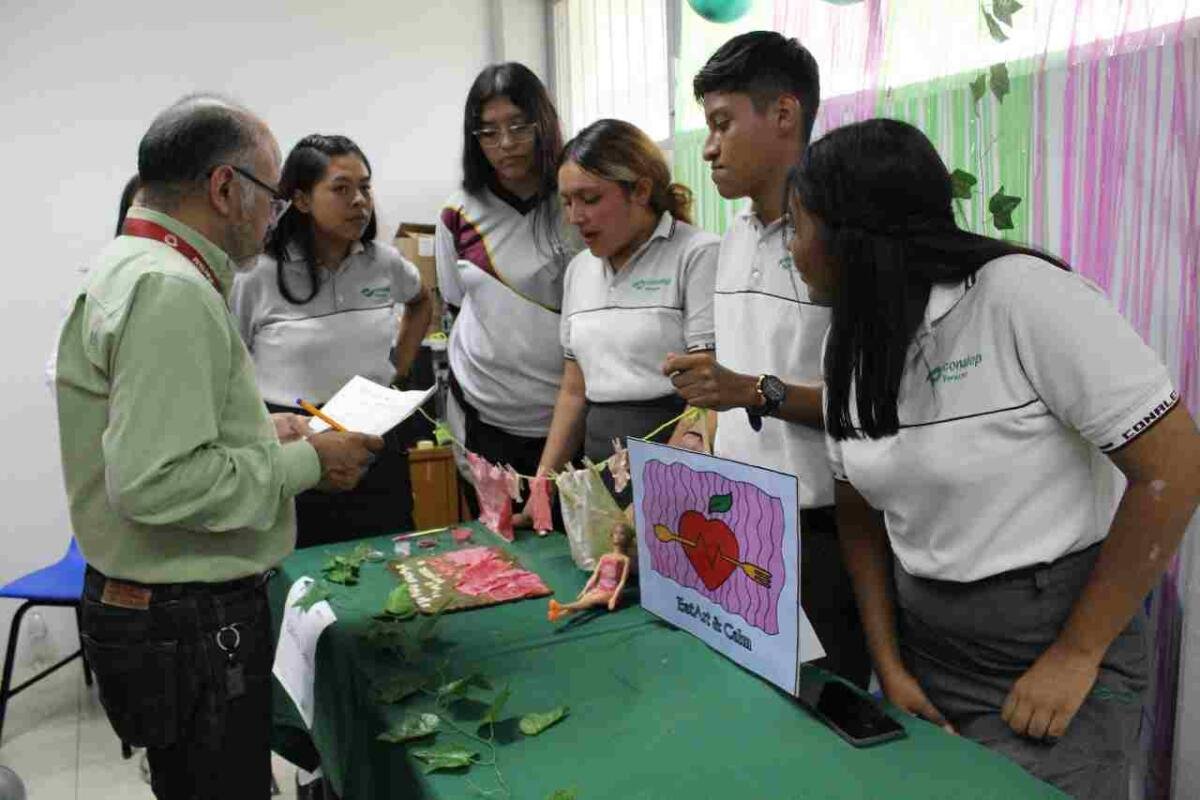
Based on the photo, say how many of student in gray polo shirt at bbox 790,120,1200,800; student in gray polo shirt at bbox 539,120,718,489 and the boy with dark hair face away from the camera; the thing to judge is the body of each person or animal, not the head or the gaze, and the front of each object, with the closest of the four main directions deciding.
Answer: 0

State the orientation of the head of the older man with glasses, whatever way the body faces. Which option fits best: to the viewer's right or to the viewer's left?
to the viewer's right

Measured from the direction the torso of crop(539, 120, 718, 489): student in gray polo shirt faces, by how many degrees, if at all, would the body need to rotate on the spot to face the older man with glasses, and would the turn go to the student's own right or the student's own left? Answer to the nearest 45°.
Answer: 0° — they already face them

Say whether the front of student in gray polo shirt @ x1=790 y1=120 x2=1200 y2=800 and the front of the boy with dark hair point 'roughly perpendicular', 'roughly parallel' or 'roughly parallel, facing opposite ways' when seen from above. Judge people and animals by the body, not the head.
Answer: roughly parallel

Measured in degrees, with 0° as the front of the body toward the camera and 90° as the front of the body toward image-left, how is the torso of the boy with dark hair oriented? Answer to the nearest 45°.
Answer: approximately 45°

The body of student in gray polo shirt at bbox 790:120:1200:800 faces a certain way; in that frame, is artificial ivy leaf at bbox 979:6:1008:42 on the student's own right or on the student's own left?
on the student's own right

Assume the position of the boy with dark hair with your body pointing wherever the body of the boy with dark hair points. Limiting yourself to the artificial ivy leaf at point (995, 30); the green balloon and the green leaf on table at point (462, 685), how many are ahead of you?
1

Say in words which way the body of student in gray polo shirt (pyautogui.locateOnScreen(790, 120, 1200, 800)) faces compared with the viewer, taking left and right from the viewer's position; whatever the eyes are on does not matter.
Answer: facing the viewer and to the left of the viewer

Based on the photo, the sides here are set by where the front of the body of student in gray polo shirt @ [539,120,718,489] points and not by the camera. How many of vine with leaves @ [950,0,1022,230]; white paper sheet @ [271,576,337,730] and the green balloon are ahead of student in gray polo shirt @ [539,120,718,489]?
1

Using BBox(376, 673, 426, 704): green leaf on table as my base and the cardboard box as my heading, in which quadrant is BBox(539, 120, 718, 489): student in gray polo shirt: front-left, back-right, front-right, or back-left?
front-right

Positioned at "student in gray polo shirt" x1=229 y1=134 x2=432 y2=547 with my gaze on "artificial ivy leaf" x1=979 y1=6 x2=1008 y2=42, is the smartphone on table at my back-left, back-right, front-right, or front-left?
front-right

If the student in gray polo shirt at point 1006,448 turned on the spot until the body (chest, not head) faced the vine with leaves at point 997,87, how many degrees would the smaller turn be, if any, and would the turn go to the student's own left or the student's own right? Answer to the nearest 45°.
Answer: approximately 135° to the student's own right

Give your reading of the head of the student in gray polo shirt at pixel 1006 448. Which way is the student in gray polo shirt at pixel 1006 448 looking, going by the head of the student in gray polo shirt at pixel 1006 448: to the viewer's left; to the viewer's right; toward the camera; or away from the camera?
to the viewer's left

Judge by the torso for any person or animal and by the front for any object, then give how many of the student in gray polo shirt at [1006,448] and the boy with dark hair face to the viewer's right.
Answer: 0

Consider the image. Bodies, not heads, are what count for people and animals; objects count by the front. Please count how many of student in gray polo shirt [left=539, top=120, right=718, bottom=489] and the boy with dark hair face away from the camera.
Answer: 0
